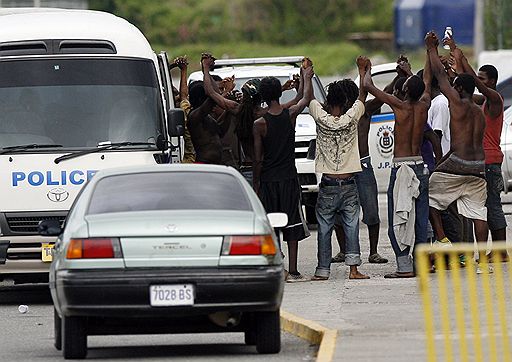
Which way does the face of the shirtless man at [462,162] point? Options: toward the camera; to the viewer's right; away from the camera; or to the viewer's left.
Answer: away from the camera

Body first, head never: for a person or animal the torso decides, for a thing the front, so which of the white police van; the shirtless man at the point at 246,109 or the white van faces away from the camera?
the shirtless man

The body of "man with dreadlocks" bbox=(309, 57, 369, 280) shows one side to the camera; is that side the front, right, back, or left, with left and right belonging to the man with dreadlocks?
back

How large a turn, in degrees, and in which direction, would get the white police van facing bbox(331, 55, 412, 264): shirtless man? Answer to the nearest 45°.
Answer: approximately 90° to its left

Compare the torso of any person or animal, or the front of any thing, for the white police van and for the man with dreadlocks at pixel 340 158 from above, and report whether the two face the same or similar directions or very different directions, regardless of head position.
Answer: very different directions

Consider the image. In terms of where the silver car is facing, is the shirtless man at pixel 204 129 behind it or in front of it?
in front

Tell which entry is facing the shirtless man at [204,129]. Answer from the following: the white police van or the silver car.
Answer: the silver car

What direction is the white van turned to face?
toward the camera

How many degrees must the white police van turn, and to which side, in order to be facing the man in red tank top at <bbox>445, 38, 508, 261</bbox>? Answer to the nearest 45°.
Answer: approximately 90° to its left

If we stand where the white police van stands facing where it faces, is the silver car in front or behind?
in front

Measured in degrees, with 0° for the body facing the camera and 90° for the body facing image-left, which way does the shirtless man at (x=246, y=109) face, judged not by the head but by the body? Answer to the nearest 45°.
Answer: approximately 180°

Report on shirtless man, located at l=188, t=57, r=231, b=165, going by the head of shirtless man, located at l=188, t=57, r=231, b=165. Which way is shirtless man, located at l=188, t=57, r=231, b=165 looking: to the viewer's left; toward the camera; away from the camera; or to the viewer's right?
away from the camera

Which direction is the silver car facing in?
away from the camera

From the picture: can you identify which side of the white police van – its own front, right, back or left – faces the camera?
front
